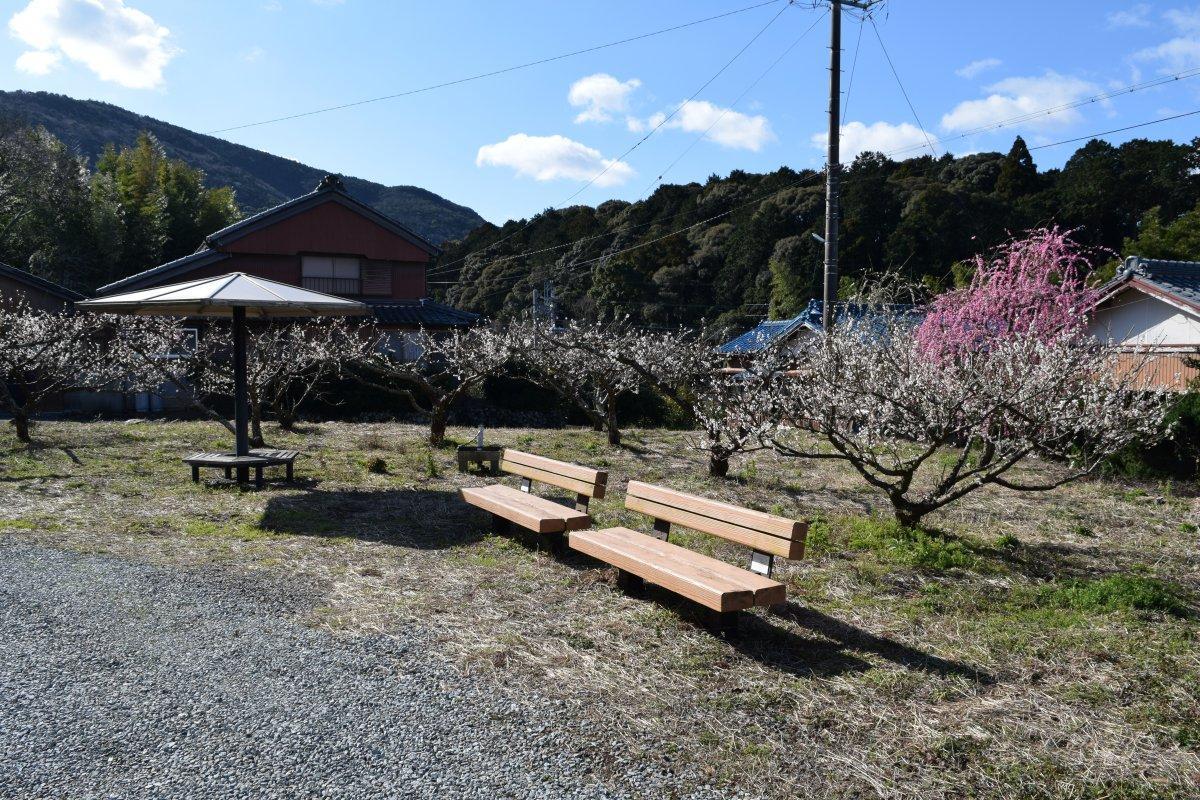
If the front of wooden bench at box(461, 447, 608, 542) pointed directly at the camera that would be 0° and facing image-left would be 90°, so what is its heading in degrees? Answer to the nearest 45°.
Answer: approximately 45°

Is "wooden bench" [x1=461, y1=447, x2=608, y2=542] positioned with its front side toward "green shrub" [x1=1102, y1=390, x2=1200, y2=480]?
no

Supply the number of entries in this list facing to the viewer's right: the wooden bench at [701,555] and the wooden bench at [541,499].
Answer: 0

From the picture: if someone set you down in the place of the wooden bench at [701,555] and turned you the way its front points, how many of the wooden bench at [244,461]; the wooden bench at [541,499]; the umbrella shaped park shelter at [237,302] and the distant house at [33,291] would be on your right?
4

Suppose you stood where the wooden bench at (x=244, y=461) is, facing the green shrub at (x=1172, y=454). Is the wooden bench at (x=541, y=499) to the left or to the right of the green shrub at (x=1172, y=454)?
right

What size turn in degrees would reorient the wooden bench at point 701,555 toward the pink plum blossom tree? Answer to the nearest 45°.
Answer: approximately 180°

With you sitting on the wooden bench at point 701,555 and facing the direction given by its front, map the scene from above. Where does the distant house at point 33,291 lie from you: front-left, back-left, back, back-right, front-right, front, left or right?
right

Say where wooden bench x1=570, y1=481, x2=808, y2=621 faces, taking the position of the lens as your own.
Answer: facing the viewer and to the left of the viewer

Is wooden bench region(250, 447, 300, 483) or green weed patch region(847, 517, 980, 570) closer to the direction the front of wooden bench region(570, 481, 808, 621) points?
the wooden bench

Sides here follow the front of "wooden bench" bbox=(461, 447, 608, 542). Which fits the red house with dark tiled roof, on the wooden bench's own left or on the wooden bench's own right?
on the wooden bench's own right

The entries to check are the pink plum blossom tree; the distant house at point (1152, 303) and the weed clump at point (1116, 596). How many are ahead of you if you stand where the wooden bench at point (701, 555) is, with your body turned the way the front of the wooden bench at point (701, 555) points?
0

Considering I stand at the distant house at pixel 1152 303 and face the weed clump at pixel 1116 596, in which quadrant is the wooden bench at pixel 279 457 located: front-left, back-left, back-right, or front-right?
front-right

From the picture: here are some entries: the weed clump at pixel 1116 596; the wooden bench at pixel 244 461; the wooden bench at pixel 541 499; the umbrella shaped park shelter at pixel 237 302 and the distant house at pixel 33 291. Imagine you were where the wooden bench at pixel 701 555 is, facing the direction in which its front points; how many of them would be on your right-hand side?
4

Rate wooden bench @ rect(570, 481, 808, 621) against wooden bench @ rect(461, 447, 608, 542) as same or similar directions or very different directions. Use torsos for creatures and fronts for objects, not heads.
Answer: same or similar directions

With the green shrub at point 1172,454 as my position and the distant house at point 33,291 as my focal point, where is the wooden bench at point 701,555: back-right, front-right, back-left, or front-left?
front-left

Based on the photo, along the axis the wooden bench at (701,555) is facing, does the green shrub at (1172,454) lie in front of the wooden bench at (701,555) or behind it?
behind

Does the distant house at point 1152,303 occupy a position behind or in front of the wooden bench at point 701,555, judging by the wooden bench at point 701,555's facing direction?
behind

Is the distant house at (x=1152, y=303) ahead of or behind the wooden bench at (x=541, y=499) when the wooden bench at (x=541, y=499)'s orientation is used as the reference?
behind

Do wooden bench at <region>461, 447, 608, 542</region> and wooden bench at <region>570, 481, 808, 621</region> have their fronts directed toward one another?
no

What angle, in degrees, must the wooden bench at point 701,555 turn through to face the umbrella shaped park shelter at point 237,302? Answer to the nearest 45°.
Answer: approximately 90° to its right

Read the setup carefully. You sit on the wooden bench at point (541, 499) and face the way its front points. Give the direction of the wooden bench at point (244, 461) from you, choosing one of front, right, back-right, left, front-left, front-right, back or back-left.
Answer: right

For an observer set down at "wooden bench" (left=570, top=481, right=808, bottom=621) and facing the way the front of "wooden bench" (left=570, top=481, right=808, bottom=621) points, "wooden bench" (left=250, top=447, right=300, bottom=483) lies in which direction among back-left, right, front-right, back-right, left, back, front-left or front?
right
